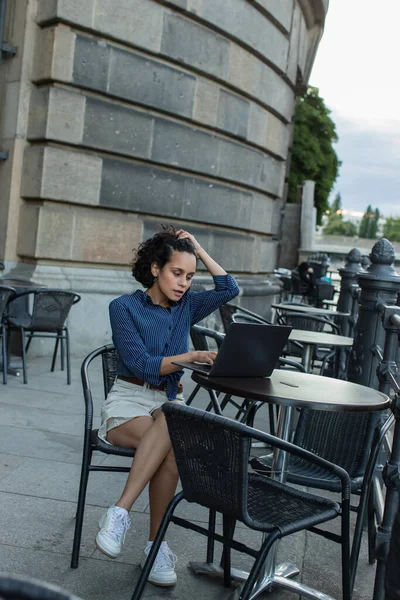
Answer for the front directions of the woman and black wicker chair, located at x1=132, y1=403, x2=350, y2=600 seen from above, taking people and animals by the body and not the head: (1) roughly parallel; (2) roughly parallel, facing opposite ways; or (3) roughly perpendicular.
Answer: roughly perpendicular

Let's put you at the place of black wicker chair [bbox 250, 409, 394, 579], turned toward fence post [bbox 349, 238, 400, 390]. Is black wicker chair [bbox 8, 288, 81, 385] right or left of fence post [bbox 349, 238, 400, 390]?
left

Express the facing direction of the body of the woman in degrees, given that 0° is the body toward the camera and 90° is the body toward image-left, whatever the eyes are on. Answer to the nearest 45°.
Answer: approximately 315°

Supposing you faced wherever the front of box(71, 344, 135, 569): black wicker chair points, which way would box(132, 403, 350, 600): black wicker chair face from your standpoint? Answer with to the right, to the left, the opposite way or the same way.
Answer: to the left

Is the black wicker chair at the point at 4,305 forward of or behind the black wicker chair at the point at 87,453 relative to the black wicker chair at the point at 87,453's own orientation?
behind

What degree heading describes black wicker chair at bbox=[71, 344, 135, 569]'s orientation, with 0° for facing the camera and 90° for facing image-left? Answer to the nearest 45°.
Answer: approximately 315°

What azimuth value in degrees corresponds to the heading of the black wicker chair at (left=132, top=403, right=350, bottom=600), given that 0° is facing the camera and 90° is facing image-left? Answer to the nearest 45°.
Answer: approximately 225°

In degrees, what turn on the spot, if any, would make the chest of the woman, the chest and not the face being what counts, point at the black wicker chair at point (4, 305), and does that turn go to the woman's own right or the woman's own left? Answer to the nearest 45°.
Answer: approximately 135° to the woman's own left
